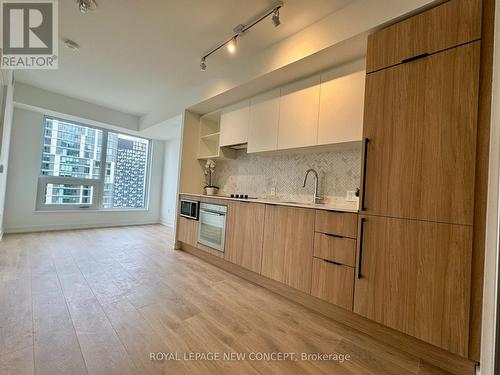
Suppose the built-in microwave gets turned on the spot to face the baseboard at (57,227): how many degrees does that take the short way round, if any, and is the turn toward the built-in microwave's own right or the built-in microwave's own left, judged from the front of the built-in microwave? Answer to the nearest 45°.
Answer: approximately 90° to the built-in microwave's own right

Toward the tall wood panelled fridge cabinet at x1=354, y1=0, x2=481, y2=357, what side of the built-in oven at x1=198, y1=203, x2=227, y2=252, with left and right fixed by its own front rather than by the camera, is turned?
left

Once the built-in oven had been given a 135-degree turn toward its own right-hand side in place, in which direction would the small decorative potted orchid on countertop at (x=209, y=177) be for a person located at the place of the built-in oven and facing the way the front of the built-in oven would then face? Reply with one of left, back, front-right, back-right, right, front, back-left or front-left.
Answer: front

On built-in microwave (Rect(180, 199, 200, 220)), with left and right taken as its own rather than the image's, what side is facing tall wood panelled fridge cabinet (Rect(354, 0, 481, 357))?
left

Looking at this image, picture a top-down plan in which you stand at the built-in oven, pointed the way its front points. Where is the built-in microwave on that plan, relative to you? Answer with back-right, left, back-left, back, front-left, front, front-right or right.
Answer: right

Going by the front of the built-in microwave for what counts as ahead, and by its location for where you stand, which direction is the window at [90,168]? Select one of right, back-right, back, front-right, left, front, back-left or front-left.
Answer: right

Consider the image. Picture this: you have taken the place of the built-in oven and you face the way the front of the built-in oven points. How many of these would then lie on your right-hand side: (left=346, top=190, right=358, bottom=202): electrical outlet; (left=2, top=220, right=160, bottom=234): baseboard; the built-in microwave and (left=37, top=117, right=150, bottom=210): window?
3

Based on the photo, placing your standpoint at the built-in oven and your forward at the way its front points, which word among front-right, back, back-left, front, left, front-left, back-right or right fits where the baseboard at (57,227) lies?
right

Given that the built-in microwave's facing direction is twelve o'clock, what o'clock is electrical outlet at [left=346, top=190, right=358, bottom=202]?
The electrical outlet is roughly at 9 o'clock from the built-in microwave.

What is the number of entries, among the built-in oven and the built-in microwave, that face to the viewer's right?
0

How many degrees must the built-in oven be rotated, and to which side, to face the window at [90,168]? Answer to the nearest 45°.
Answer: approximately 90° to its right

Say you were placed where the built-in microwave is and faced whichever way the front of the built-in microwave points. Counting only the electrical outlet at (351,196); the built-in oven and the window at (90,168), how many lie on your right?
1

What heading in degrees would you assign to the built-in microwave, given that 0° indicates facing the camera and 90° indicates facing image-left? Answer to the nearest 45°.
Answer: approximately 45°

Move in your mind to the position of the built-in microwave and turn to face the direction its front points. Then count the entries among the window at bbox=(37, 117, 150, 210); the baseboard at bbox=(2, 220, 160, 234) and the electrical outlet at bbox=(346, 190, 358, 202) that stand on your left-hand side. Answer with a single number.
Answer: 1

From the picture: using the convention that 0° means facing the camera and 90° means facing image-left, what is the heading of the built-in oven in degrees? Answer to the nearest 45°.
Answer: approximately 45°
